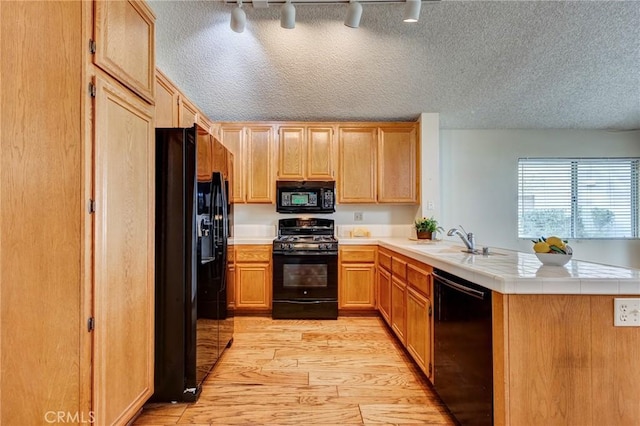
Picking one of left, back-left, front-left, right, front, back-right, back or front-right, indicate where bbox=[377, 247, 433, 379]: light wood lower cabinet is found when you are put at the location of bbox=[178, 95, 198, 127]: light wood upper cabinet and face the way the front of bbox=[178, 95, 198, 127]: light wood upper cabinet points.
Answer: front-right

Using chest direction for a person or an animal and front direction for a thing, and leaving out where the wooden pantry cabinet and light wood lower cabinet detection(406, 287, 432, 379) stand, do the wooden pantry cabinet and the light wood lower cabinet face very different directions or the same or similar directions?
very different directions

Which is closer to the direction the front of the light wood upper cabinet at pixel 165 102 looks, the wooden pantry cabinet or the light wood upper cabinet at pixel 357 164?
the light wood upper cabinet

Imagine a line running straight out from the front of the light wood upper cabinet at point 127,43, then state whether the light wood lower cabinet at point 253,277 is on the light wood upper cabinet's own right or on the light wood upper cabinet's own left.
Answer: on the light wood upper cabinet's own left

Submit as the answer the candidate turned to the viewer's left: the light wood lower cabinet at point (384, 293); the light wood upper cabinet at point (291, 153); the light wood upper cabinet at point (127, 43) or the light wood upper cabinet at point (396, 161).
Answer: the light wood lower cabinet

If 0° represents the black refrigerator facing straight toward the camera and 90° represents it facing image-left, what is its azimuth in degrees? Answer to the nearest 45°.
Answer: approximately 270°

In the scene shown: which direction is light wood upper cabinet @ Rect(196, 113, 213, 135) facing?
to the viewer's right

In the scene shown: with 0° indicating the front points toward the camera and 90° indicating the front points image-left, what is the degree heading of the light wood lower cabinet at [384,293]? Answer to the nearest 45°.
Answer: approximately 90°

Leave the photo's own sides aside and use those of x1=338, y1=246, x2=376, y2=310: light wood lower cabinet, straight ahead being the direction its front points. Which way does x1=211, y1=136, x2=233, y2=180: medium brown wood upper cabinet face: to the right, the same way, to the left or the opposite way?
to the left

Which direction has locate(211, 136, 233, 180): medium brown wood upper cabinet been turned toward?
to the viewer's right
